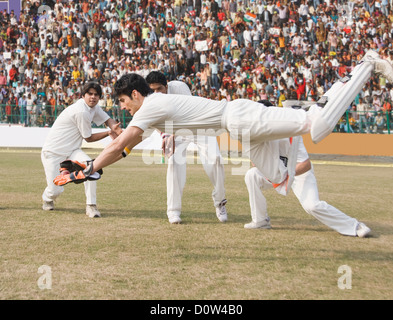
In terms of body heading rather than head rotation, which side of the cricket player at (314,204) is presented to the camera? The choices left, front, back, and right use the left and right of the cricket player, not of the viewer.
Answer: left

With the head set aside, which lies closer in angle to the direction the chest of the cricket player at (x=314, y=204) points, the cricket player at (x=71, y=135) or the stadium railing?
the cricket player

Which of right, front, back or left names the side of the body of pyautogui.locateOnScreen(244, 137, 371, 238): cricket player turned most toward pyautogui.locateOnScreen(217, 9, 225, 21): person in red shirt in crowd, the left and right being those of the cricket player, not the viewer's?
right

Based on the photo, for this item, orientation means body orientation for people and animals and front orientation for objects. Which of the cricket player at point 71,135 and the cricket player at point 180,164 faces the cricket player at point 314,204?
the cricket player at point 71,135

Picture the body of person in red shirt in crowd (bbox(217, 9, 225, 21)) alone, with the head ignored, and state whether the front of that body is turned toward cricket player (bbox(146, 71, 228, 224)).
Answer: yes

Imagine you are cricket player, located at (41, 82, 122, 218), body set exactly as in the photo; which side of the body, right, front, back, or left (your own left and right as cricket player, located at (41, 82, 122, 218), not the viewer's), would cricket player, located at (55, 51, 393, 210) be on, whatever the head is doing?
front

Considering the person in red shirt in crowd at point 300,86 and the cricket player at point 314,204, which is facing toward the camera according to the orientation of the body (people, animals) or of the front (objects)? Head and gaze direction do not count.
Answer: the person in red shirt in crowd

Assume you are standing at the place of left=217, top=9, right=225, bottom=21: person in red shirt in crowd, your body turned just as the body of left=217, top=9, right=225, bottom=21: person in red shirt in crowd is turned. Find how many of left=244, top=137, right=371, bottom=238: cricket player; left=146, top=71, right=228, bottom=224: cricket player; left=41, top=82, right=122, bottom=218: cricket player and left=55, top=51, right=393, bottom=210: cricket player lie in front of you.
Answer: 4

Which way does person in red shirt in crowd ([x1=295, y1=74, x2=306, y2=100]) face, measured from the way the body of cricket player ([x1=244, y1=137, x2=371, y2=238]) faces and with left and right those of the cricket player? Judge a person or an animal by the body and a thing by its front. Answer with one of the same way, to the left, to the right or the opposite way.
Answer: to the left

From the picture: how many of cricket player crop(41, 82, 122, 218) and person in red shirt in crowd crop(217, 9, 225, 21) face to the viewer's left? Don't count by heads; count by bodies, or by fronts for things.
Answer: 0

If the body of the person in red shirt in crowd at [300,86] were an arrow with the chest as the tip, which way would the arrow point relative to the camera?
toward the camera

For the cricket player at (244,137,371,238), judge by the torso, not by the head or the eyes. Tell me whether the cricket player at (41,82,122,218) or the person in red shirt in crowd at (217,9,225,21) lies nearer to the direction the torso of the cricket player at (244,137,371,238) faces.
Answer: the cricket player

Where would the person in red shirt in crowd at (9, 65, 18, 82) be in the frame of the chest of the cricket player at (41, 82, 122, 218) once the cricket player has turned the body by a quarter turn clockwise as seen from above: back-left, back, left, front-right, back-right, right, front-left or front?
back-right

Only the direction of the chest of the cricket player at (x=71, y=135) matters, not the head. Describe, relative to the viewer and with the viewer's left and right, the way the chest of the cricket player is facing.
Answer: facing the viewer and to the right of the viewer

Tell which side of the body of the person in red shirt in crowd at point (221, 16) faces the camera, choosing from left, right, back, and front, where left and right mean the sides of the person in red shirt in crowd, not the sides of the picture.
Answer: front

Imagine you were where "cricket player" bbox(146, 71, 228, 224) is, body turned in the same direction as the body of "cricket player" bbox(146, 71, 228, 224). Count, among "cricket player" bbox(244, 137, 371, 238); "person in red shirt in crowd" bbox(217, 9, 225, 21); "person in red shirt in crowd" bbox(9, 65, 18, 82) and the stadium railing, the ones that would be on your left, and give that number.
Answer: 1

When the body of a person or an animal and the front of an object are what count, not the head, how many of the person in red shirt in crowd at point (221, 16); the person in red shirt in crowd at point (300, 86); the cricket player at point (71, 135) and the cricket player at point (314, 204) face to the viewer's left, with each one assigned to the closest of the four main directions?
1

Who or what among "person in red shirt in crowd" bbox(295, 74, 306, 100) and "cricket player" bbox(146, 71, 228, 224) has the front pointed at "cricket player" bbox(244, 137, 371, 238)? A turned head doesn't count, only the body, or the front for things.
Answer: the person in red shirt in crowd

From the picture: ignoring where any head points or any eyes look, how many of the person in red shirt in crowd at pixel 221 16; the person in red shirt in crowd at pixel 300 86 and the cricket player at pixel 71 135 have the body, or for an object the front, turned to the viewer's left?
0
